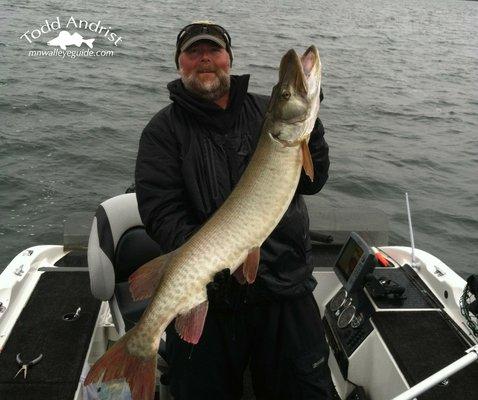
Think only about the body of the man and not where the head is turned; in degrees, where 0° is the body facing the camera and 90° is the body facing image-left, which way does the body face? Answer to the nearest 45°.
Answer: approximately 0°
